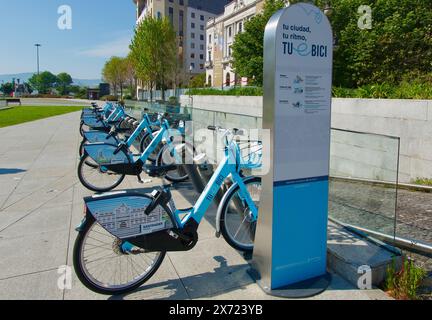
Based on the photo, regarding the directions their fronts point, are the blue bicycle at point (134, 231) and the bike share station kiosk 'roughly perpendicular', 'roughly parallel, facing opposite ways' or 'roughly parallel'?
roughly perpendicular

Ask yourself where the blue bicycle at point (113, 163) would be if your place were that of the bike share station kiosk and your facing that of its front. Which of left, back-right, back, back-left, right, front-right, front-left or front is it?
back

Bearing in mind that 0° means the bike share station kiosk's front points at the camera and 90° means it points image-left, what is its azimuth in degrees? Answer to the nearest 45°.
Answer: approximately 315°
